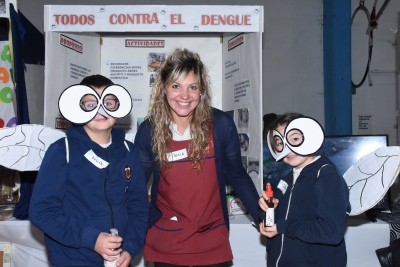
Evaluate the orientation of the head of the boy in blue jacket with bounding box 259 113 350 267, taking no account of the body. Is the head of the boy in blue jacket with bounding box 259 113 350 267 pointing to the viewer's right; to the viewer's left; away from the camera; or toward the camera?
toward the camera

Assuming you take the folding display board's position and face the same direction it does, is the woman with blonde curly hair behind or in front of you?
in front

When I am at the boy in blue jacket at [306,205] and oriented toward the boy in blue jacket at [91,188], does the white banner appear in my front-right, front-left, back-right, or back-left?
front-right

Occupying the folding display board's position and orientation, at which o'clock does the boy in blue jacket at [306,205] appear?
The boy in blue jacket is roughly at 11 o'clock from the folding display board.

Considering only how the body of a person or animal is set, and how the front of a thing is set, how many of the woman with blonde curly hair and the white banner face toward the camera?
2

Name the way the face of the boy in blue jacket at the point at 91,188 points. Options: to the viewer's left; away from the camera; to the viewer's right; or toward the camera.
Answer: toward the camera

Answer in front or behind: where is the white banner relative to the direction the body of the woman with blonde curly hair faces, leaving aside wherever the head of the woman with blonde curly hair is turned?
behind

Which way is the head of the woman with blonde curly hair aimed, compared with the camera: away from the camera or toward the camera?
toward the camera

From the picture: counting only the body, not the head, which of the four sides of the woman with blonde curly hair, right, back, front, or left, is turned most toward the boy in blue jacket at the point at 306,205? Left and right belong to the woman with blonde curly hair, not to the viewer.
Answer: left

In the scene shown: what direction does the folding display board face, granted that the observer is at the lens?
facing the viewer

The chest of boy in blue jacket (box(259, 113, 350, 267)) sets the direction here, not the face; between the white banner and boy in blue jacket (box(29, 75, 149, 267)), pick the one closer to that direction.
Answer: the boy in blue jacket
